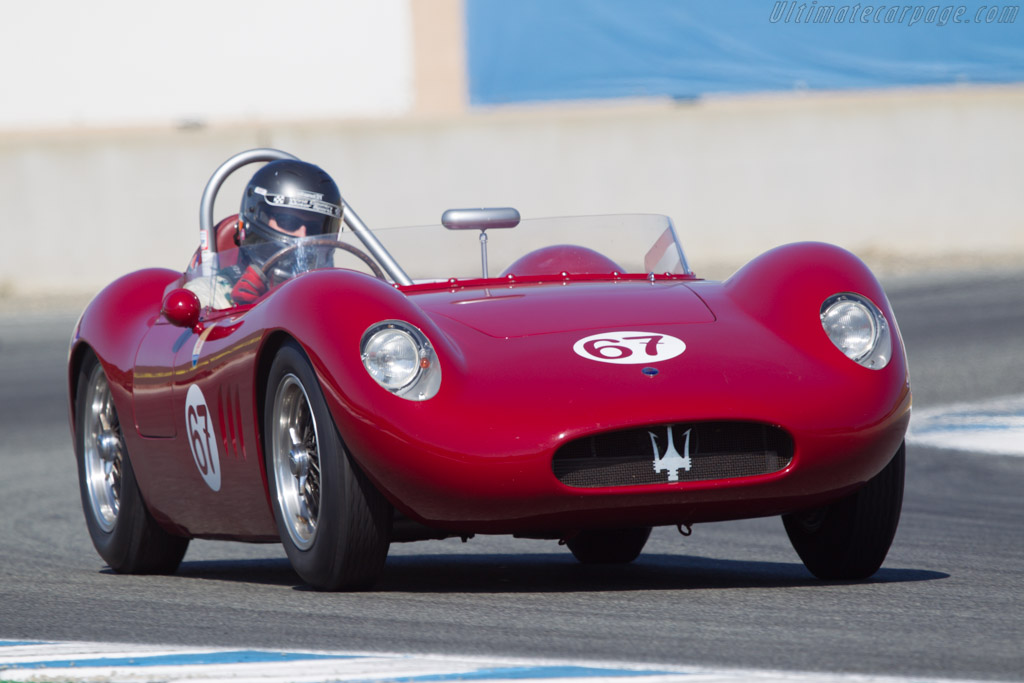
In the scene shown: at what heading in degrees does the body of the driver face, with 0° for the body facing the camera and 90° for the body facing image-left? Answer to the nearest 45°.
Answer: approximately 315°

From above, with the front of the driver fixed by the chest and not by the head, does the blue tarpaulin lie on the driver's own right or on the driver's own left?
on the driver's own left

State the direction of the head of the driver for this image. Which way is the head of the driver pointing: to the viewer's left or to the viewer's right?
to the viewer's right
